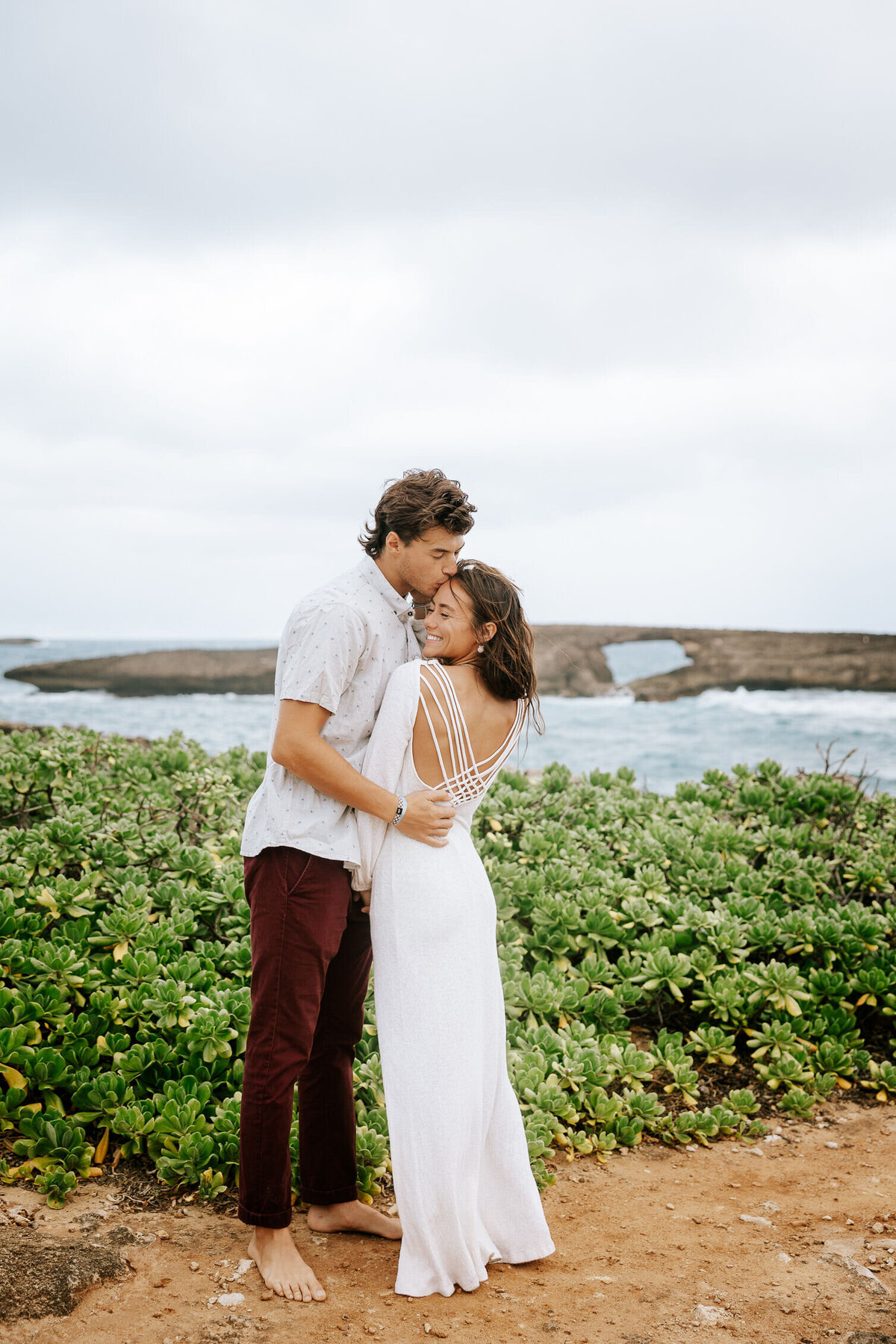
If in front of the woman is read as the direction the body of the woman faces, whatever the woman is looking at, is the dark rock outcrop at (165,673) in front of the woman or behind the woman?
in front

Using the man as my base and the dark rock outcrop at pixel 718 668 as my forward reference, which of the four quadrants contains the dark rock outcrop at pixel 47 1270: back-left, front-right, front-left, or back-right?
back-left

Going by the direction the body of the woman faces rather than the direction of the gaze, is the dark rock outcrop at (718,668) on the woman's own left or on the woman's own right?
on the woman's own right

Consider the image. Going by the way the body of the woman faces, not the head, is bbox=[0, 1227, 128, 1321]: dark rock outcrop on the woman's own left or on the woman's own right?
on the woman's own left

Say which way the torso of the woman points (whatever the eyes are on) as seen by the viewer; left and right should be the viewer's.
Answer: facing away from the viewer and to the left of the viewer
